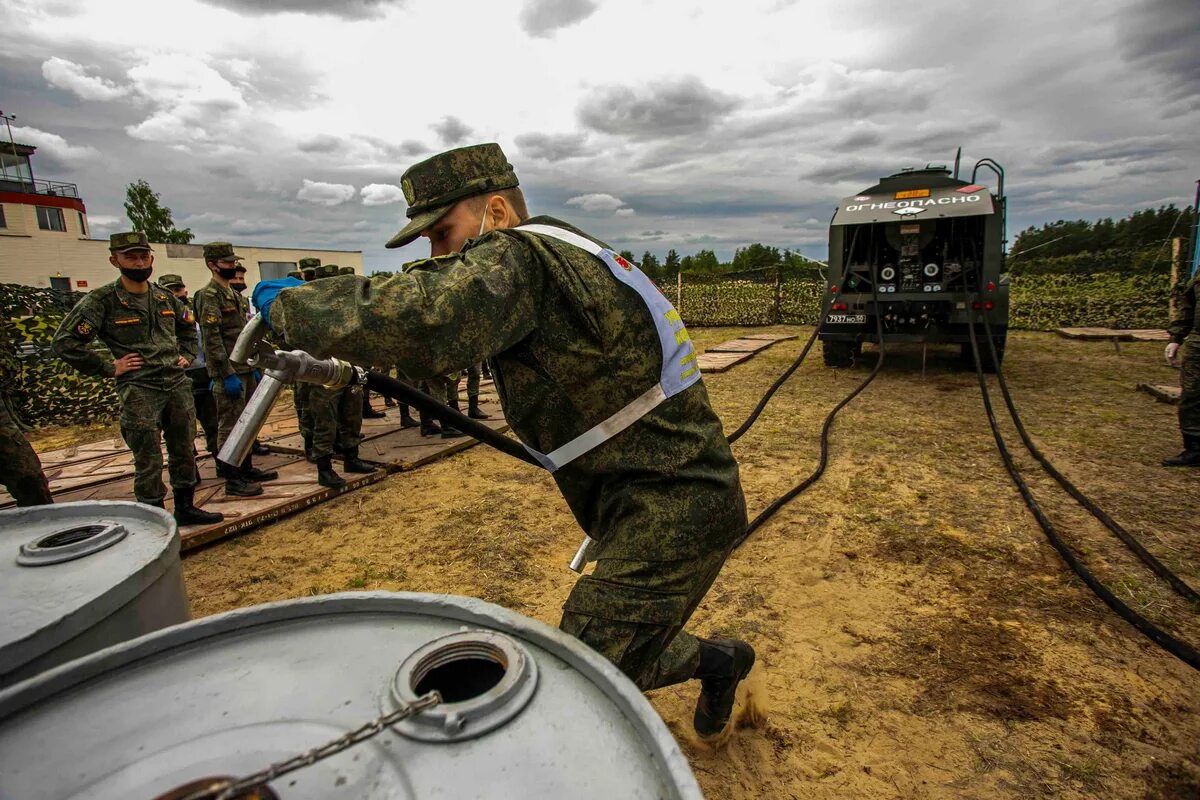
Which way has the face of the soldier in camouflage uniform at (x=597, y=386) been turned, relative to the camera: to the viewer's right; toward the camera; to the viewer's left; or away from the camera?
to the viewer's left

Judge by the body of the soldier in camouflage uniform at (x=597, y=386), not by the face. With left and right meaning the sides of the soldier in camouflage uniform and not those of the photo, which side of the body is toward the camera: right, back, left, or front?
left

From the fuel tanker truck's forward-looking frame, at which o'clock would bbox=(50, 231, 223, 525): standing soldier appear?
The standing soldier is roughly at 7 o'clock from the fuel tanker truck.

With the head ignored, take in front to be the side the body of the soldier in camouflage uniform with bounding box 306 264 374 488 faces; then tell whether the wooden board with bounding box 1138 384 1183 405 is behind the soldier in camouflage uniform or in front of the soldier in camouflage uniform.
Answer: in front

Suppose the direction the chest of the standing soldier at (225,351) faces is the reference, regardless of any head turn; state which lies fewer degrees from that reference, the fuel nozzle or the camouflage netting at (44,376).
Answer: the fuel nozzle

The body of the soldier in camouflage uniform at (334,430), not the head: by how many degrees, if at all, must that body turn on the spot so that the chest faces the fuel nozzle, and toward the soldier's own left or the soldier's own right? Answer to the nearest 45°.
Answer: approximately 45° to the soldier's own right

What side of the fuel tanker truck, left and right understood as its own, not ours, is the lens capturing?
back

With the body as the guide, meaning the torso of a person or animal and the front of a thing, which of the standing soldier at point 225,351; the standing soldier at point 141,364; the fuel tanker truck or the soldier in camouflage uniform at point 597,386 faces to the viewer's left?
the soldier in camouflage uniform
